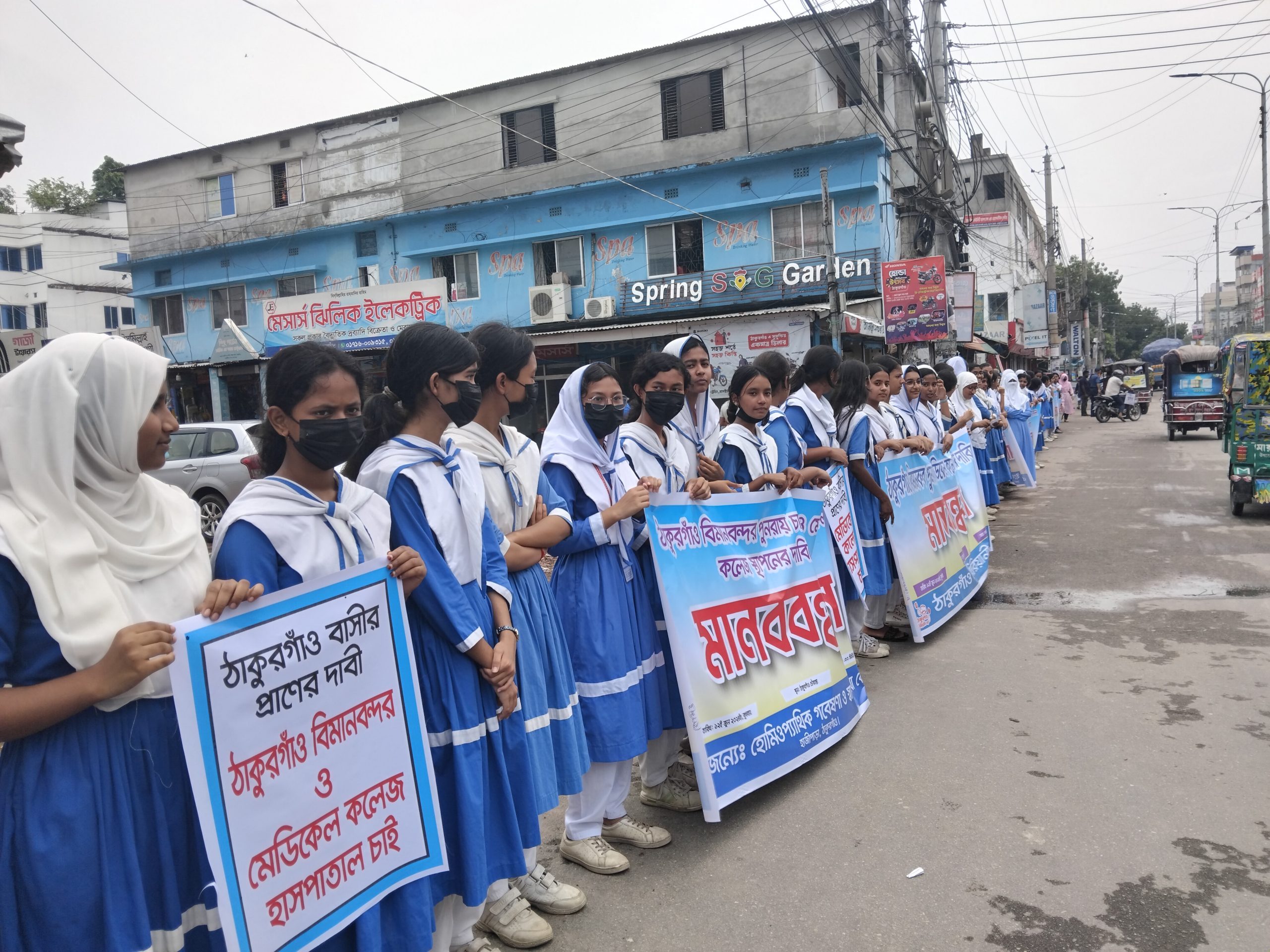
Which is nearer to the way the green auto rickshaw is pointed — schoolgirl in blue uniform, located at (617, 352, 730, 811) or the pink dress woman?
the pink dress woman

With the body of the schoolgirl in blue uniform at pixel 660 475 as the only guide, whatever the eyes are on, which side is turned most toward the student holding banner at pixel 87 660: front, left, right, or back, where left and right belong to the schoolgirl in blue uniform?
right

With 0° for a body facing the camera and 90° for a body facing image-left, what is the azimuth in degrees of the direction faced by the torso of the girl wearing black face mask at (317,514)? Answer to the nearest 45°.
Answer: approximately 315°

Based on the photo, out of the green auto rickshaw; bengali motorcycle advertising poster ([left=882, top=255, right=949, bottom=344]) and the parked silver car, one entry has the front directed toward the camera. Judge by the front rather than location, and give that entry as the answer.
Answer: the bengali motorcycle advertising poster

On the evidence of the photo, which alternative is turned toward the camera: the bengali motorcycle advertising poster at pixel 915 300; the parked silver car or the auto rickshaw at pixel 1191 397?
the bengali motorcycle advertising poster

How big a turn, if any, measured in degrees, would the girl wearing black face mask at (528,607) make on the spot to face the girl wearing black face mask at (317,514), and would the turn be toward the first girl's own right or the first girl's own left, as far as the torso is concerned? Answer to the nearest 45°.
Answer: approximately 90° to the first girl's own right

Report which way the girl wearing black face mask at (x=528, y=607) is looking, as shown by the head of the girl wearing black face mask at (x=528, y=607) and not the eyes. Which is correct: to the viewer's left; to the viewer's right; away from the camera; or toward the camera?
to the viewer's right

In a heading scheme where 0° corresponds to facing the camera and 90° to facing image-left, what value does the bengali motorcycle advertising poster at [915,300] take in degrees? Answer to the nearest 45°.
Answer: approximately 0°

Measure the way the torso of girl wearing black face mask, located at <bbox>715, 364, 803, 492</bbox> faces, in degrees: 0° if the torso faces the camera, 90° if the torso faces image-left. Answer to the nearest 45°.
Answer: approximately 315°
